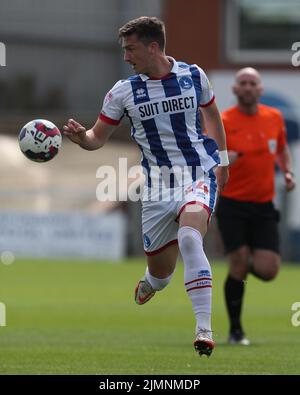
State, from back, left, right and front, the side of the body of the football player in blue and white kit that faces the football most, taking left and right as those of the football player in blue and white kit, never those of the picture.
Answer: right

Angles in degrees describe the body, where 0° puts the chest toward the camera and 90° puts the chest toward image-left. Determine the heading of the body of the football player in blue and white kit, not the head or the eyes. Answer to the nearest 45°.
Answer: approximately 0°

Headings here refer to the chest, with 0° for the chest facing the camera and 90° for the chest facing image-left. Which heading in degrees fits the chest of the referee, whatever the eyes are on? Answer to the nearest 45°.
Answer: approximately 0°

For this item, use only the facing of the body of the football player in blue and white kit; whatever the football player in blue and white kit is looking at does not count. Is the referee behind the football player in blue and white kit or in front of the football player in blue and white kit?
behind

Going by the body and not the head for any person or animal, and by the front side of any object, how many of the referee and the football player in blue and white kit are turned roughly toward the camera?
2

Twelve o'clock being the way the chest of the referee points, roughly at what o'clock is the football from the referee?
The football is roughly at 1 o'clock from the referee.

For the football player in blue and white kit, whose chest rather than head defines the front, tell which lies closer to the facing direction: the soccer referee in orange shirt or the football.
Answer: the football

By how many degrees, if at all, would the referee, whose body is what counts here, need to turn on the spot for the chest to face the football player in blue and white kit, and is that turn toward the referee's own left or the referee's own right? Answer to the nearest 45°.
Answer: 0° — they already face them

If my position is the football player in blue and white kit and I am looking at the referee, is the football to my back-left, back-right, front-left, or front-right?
back-left

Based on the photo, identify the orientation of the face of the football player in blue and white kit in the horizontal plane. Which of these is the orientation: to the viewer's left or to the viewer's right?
to the viewer's left
